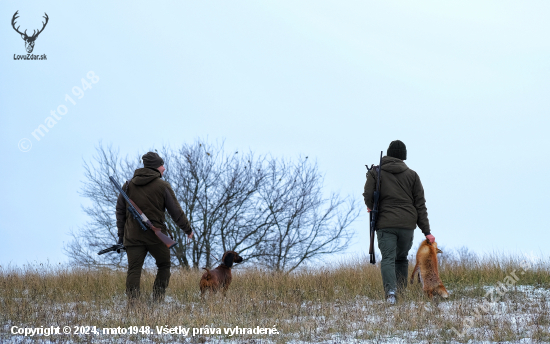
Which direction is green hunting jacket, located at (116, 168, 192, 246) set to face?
away from the camera

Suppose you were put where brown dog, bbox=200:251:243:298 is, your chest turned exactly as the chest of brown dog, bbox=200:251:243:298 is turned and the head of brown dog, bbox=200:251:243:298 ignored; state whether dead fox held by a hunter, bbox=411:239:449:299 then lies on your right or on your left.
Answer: on your right

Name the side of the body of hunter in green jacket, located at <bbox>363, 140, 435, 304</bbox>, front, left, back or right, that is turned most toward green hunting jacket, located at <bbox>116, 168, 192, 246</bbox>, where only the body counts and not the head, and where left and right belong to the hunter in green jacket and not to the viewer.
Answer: left

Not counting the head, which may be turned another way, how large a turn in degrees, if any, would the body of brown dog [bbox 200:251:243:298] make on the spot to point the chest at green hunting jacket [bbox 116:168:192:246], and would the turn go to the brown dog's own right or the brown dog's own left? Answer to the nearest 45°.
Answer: approximately 180°

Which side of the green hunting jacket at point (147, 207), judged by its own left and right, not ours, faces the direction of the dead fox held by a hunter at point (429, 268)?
right

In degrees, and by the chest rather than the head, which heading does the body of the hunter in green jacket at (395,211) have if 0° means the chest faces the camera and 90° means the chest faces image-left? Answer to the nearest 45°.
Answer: approximately 180°

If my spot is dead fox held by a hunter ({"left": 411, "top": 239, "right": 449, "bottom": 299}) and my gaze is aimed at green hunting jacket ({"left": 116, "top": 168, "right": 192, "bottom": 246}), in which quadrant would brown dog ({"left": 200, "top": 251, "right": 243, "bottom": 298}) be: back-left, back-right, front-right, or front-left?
front-right

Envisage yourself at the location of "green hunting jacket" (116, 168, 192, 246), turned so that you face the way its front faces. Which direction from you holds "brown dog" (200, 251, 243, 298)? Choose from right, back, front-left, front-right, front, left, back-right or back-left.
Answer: front-right

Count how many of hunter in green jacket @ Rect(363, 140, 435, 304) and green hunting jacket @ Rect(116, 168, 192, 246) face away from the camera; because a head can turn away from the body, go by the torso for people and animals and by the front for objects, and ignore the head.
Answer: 2

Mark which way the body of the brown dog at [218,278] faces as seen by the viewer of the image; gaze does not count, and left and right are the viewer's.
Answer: facing away from the viewer and to the right of the viewer

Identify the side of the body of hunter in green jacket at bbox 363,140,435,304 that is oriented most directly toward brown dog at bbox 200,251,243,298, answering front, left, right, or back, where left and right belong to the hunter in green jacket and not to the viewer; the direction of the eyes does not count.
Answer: left
